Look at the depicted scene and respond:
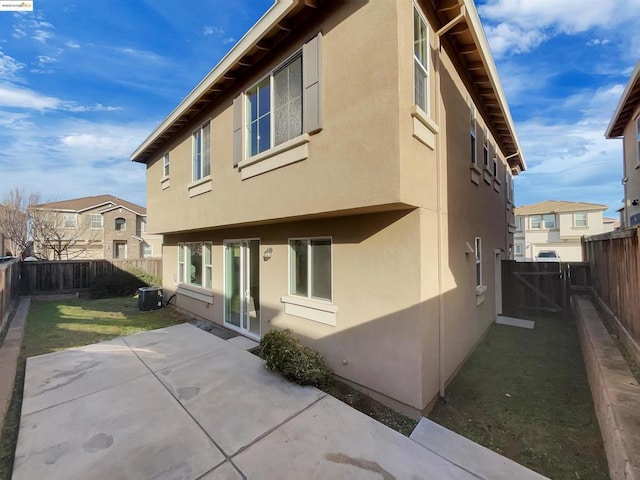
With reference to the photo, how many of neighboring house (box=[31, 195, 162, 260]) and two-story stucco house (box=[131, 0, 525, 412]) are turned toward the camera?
1

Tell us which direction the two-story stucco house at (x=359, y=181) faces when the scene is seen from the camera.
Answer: facing away from the viewer and to the right of the viewer

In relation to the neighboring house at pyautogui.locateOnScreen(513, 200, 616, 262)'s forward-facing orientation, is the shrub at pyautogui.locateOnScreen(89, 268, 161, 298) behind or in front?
in front

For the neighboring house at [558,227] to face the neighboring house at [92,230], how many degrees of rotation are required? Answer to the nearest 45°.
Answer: approximately 45° to its right

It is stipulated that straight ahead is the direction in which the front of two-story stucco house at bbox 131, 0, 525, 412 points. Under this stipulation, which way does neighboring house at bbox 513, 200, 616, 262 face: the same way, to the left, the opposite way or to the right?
the opposite way

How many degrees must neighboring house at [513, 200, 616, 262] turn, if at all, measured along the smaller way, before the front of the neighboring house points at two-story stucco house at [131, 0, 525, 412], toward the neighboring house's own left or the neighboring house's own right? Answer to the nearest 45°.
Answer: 0° — it already faces it

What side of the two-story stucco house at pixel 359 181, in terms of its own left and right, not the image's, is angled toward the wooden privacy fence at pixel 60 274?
left

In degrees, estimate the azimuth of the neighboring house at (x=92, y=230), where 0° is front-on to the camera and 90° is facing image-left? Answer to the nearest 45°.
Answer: approximately 0°

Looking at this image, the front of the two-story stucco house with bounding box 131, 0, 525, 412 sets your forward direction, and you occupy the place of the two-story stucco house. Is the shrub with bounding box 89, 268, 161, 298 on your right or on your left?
on your left

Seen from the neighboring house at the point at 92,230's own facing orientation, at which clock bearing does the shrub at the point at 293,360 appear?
The shrub is roughly at 12 o'clock from the neighboring house.

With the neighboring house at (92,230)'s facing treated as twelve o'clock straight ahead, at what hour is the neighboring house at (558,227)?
the neighboring house at (558,227) is roughly at 10 o'clock from the neighboring house at (92,230).

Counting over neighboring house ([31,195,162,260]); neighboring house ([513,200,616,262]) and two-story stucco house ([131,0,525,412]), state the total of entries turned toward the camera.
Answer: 2

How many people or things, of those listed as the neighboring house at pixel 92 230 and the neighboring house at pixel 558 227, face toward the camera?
2
